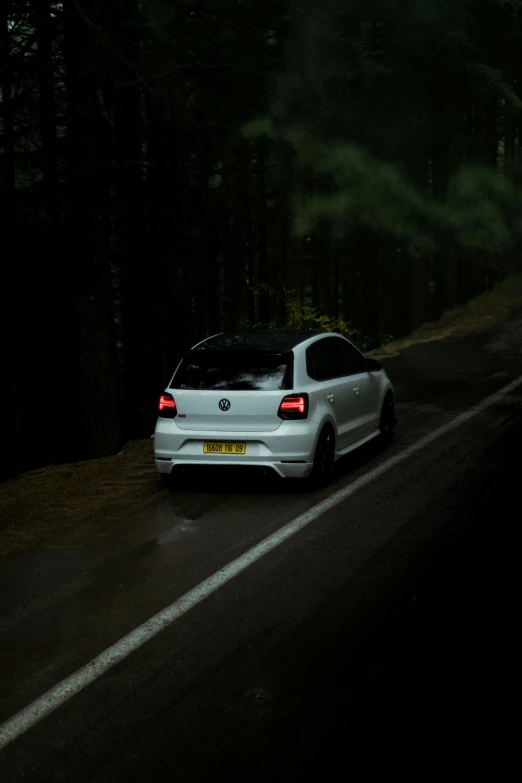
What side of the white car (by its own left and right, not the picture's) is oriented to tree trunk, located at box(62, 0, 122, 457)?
left

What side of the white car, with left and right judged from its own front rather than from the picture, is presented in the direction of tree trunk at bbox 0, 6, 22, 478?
left

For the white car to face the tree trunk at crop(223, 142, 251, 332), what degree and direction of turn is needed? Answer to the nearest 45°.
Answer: approximately 45° to its left

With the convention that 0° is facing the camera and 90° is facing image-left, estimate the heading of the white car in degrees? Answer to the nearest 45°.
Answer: approximately 225°

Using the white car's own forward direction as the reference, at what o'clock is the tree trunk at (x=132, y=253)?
The tree trunk is roughly at 10 o'clock from the white car.
